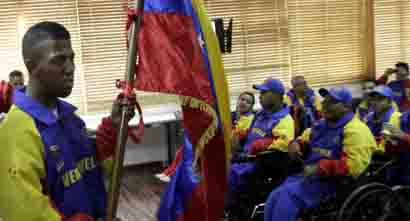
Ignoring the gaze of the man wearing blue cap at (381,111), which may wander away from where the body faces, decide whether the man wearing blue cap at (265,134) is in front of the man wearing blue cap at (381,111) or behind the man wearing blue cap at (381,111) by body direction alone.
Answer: in front

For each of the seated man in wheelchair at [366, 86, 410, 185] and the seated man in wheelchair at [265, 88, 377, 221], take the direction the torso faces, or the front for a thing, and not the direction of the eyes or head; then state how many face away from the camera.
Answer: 0

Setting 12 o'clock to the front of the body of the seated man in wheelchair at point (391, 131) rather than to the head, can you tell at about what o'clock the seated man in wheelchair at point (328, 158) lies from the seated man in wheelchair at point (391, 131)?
the seated man in wheelchair at point (328, 158) is roughly at 12 o'clock from the seated man in wheelchair at point (391, 131).

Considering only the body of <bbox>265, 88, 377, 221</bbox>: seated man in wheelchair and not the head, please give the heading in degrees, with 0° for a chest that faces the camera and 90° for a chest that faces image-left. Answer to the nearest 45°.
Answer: approximately 45°

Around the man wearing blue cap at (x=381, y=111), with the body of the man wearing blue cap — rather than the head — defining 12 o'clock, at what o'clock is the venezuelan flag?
The venezuelan flag is roughly at 11 o'clock from the man wearing blue cap.

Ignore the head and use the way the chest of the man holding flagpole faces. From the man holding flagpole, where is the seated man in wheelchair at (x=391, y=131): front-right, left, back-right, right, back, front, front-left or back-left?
left

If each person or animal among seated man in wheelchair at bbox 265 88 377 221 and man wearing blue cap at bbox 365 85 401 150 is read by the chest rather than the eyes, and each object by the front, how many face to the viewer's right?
0

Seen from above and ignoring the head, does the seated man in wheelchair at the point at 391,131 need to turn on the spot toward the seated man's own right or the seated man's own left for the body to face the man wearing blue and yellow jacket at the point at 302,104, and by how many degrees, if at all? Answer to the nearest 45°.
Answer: approximately 90° to the seated man's own right

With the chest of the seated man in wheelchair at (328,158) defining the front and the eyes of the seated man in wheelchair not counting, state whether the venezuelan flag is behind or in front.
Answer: in front

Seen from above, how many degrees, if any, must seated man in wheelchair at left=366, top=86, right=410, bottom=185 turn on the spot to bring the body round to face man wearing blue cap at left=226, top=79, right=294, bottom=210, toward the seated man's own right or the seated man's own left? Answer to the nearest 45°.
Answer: approximately 45° to the seated man's own right

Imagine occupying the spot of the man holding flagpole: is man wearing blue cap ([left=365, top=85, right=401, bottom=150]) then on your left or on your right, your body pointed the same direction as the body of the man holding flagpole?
on your left
